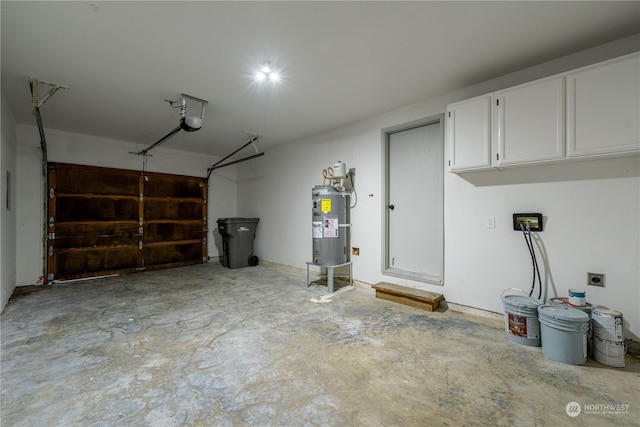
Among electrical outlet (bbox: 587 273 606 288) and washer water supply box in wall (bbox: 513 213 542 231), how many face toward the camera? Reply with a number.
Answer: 2

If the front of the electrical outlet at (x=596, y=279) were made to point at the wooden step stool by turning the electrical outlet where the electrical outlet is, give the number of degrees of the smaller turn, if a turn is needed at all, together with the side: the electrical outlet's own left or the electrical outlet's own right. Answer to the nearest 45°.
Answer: approximately 90° to the electrical outlet's own right

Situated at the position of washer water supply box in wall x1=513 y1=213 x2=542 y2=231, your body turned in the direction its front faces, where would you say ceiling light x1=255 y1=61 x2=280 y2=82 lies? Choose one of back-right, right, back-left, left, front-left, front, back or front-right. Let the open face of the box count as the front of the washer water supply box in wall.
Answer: front-right

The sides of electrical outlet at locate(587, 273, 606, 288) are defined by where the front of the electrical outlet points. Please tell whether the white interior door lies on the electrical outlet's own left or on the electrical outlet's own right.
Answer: on the electrical outlet's own right

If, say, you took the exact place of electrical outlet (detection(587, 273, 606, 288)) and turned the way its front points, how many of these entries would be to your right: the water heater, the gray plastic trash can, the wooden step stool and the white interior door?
4
